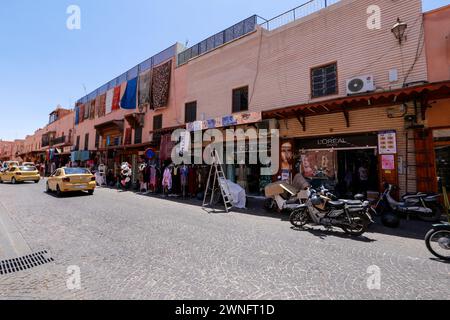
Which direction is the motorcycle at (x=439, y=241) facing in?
to the viewer's left

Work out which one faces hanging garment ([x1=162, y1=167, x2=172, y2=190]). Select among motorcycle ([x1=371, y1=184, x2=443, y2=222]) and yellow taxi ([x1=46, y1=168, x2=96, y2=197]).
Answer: the motorcycle

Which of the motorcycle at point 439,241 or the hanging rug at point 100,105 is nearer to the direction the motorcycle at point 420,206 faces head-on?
the hanging rug

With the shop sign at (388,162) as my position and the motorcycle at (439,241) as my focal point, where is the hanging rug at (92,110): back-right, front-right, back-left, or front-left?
back-right
